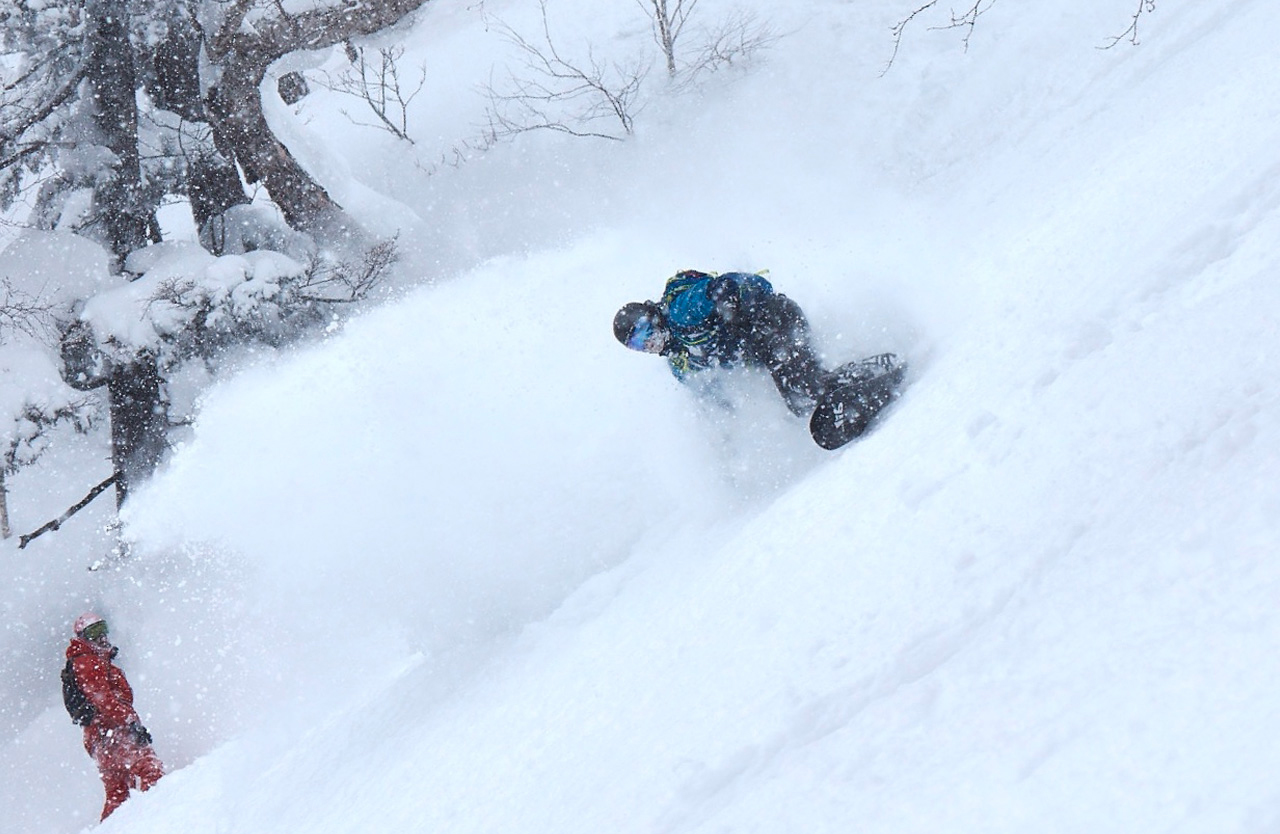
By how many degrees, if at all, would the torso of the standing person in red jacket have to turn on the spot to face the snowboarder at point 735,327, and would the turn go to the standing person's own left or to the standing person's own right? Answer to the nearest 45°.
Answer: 0° — they already face them

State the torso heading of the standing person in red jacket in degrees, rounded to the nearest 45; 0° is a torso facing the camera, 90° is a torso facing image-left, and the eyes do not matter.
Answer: approximately 315°
